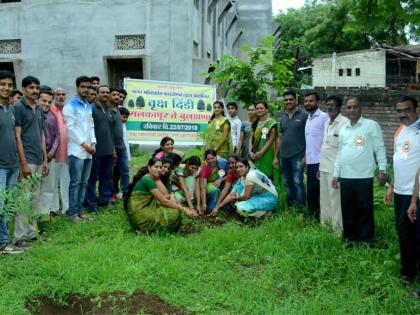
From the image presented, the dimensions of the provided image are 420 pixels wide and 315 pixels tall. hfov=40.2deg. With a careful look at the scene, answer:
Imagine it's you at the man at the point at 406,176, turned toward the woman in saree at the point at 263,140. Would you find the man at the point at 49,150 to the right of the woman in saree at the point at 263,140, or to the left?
left

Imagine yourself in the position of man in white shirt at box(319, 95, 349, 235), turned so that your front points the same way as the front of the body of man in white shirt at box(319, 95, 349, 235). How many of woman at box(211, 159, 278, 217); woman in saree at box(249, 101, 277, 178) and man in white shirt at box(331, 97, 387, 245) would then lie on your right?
2

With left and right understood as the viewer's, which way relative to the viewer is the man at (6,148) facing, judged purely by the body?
facing the viewer and to the right of the viewer

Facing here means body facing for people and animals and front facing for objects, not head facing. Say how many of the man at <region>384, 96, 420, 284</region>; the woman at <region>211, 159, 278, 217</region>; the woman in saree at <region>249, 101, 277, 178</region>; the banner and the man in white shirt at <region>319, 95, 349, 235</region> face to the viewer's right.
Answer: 0

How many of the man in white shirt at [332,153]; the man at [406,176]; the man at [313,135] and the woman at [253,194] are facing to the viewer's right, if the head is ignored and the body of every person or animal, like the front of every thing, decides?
0

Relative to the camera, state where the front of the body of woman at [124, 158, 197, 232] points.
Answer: to the viewer's right

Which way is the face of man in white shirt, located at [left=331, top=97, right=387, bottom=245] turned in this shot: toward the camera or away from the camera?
toward the camera

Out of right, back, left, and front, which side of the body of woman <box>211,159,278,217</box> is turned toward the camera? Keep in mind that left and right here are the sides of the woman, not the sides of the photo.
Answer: left

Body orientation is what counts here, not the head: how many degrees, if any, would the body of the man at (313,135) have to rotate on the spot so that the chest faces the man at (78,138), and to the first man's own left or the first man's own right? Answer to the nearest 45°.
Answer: approximately 45° to the first man's own right

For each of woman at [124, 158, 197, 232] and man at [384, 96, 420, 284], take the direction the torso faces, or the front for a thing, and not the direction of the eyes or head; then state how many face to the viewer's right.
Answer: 1

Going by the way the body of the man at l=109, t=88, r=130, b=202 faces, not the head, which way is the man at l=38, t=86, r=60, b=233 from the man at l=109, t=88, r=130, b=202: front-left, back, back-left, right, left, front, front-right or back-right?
right

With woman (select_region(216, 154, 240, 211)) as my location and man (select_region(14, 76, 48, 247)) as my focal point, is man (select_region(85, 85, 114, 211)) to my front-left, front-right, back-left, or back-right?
front-right

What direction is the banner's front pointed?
toward the camera
